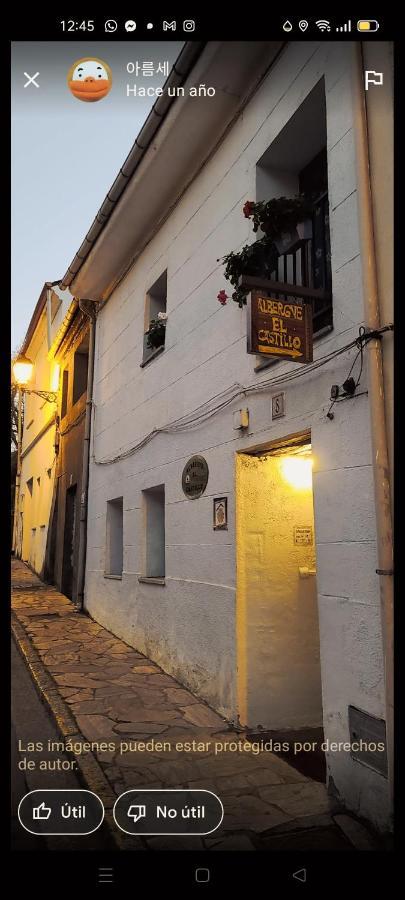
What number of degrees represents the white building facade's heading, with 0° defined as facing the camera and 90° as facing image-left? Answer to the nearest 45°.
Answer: approximately 45°

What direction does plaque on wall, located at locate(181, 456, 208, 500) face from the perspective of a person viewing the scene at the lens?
facing the viewer and to the left of the viewer

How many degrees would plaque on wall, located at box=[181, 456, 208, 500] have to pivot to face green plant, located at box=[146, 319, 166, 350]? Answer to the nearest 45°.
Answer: approximately 135° to its right

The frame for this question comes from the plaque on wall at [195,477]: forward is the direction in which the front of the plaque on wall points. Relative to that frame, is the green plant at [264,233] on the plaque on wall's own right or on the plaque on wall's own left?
on the plaque on wall's own left

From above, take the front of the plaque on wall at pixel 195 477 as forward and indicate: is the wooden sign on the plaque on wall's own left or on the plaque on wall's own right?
on the plaque on wall's own left

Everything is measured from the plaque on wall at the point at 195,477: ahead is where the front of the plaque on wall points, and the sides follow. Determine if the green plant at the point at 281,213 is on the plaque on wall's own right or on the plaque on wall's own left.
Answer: on the plaque on wall's own left

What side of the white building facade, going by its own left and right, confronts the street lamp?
right
